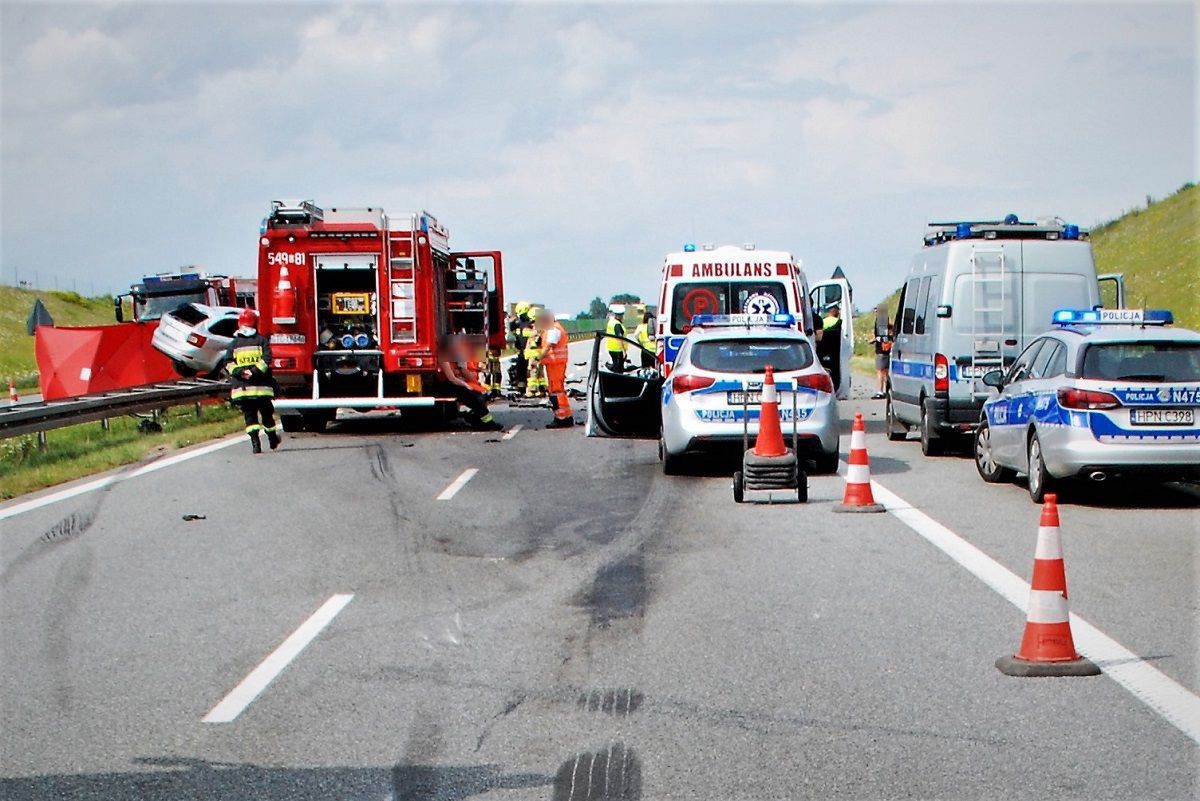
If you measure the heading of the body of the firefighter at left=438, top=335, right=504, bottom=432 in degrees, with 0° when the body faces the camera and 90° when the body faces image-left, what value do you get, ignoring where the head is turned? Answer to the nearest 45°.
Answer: approximately 270°

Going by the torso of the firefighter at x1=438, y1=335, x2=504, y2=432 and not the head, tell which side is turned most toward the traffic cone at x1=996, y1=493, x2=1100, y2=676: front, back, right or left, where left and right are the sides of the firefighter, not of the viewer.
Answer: right

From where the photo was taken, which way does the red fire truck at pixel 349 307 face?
away from the camera

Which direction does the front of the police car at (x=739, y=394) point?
away from the camera

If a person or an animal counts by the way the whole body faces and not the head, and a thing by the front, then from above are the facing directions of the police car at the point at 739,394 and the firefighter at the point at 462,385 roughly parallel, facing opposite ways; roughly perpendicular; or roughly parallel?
roughly perpendicular

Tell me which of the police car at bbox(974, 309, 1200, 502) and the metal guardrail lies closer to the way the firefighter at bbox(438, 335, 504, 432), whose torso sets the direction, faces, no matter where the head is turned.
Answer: the police car

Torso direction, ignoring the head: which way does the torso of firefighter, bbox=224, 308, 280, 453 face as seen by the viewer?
away from the camera

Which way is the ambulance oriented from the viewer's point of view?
away from the camera

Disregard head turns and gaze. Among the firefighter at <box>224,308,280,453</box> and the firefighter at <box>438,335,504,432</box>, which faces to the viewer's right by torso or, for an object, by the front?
the firefighter at <box>438,335,504,432</box>

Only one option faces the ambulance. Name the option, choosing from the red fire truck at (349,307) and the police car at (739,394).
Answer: the police car

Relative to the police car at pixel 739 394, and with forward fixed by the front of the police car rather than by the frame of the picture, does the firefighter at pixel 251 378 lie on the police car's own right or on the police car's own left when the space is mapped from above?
on the police car's own left

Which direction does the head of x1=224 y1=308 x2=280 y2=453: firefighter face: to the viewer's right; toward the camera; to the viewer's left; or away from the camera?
away from the camera
